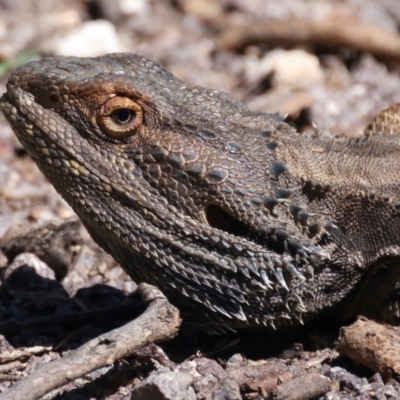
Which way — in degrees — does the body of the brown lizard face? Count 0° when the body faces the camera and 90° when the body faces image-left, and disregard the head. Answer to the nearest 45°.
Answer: approximately 90°
